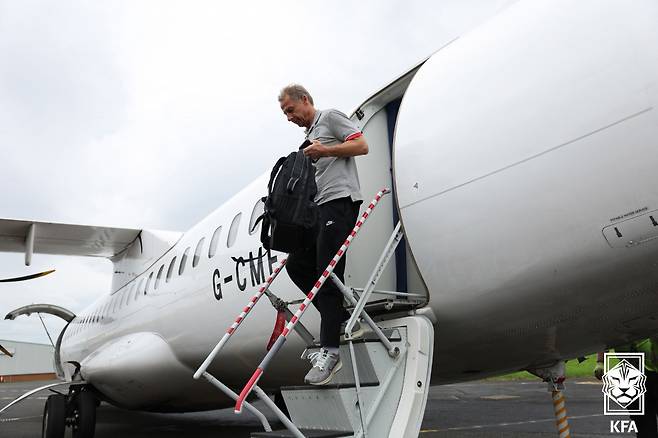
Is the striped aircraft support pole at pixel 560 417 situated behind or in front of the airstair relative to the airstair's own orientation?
behind

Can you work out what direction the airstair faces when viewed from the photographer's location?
facing the viewer and to the left of the viewer

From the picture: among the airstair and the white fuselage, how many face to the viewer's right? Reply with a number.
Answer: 0

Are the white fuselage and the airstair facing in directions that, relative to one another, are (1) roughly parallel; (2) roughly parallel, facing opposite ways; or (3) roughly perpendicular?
roughly perpendicular

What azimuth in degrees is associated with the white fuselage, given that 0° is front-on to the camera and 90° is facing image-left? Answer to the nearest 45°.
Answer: approximately 135°
